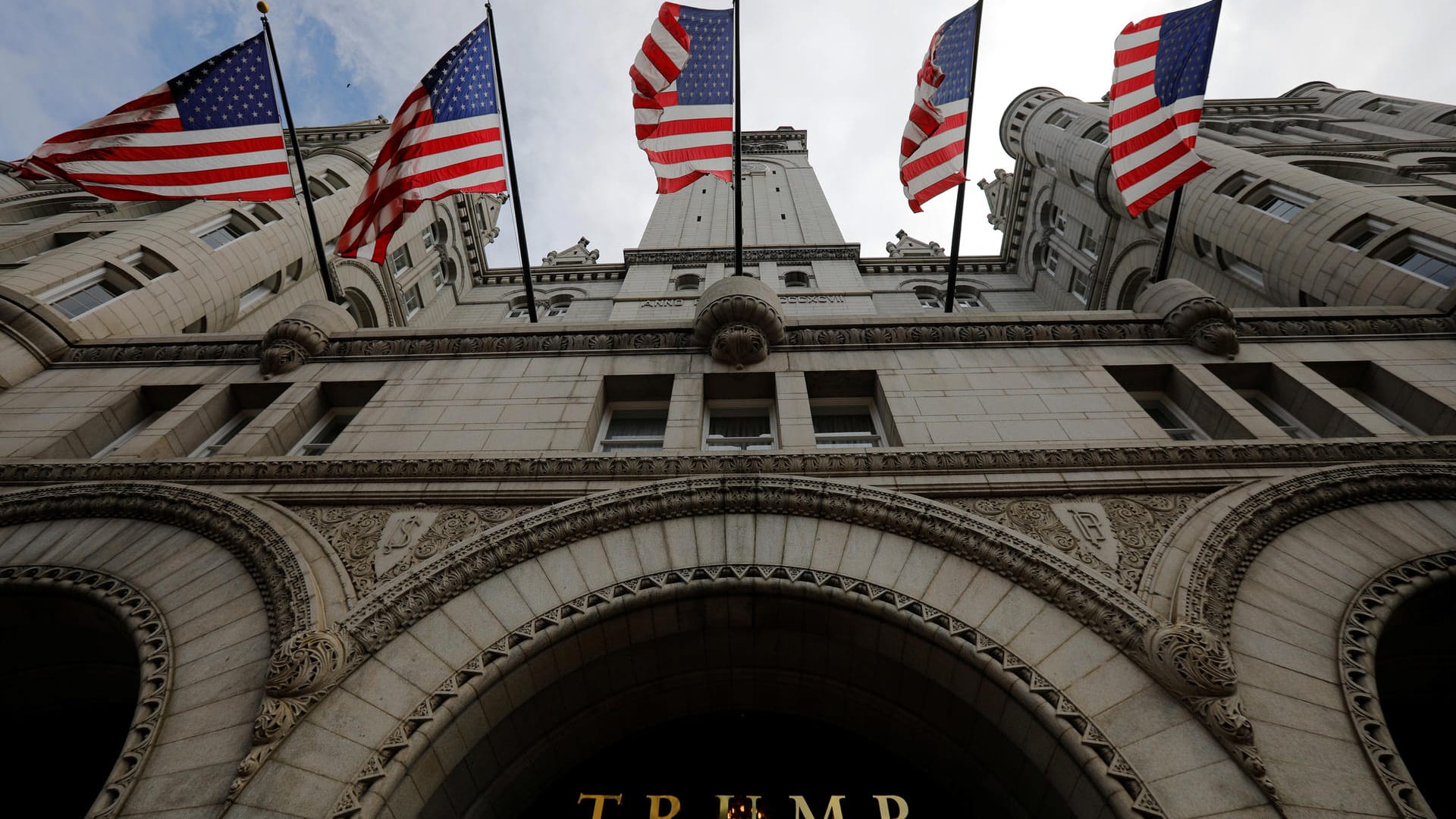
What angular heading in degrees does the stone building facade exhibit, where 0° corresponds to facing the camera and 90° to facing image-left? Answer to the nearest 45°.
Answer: approximately 0°
